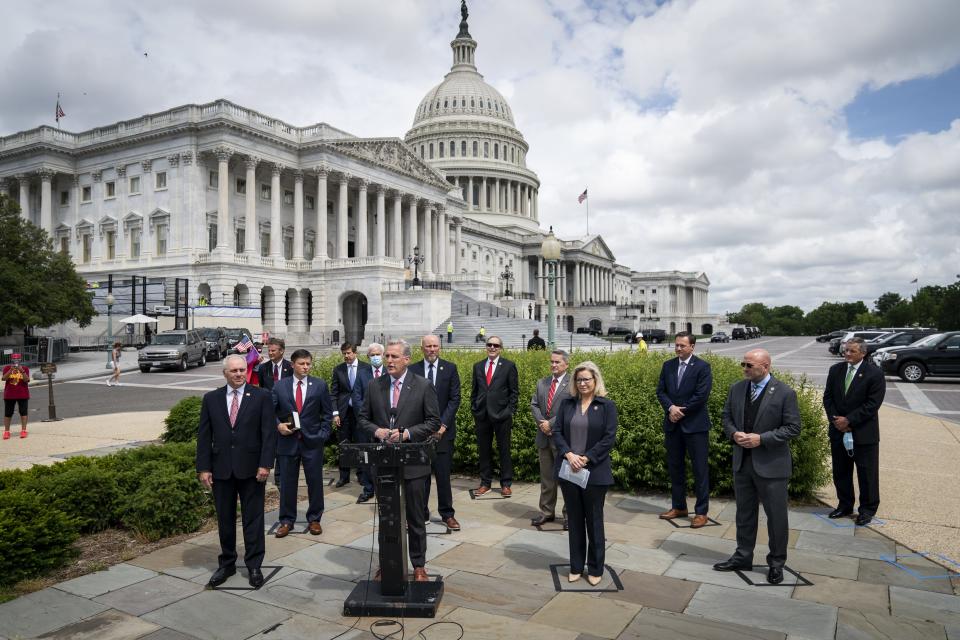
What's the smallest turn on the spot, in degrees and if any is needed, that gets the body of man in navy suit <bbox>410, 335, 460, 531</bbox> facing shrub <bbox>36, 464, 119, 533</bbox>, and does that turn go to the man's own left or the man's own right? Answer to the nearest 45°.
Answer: approximately 90° to the man's own right

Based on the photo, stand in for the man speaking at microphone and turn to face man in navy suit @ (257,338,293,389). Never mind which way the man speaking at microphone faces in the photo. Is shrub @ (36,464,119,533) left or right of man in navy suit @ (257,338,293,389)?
left

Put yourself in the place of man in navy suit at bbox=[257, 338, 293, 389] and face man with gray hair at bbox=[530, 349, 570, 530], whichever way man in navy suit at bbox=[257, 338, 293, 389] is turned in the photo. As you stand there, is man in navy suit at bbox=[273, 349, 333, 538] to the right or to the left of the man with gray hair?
right

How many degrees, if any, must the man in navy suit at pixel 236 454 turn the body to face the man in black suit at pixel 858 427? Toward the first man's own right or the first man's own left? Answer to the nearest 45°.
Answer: approximately 90° to the first man's own left

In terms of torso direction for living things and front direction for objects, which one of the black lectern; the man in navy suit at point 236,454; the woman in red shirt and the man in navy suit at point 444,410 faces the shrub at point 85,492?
the woman in red shirt

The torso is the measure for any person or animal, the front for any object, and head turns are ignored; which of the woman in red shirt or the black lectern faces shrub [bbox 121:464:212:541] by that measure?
the woman in red shirt

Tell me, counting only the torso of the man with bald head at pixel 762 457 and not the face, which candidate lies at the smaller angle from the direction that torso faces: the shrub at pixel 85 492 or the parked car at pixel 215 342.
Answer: the shrub
